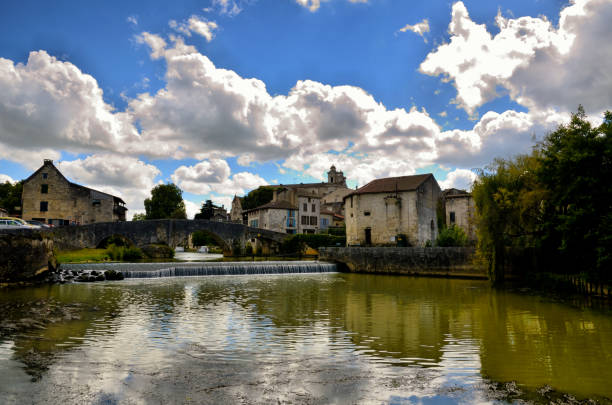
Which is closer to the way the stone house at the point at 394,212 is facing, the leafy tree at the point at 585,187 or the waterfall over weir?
the waterfall over weir

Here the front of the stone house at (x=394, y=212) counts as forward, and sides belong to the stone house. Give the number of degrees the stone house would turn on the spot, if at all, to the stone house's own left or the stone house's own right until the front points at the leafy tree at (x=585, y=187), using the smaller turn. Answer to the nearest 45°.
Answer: approximately 45° to the stone house's own left

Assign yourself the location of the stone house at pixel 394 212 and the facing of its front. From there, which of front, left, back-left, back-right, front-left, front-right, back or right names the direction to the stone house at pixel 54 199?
front-right

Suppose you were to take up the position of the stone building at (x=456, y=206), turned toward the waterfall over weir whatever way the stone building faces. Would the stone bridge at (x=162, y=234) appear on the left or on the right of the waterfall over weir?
right

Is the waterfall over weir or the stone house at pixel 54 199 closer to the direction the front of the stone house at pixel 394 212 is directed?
the waterfall over weir

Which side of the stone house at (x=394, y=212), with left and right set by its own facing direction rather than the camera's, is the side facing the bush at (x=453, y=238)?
left
